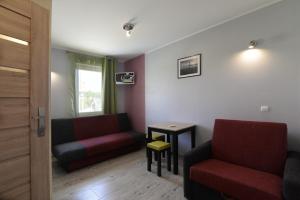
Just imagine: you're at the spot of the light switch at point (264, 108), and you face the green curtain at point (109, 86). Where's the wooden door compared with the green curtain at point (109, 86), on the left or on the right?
left

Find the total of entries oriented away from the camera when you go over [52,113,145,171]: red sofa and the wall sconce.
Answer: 0

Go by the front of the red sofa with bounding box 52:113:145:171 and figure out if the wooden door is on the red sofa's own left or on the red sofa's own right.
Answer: on the red sofa's own right

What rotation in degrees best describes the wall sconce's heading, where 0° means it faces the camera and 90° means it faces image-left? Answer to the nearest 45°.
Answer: approximately 45°

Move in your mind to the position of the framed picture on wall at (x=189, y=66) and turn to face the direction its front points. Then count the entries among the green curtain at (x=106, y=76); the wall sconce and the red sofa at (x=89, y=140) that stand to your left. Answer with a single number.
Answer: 1

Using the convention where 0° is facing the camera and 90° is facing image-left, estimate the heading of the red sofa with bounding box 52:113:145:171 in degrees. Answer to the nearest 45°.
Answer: approximately 315°

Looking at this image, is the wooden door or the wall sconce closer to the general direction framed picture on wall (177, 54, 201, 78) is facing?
the wooden door

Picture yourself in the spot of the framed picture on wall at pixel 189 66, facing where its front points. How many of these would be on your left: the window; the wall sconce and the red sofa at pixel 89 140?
1

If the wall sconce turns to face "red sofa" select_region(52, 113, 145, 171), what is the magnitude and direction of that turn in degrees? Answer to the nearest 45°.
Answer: approximately 45° to its right

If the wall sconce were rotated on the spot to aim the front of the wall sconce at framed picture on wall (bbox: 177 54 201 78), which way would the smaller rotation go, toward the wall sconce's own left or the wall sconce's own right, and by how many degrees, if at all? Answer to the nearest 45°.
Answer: approximately 45° to the wall sconce's own right

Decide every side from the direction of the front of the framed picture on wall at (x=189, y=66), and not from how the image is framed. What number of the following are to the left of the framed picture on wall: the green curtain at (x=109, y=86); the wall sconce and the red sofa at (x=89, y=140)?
1

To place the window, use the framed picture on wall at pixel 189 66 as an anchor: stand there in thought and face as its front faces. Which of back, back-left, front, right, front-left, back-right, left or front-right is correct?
front-right

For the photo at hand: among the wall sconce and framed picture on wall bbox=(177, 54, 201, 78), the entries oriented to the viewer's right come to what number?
0
